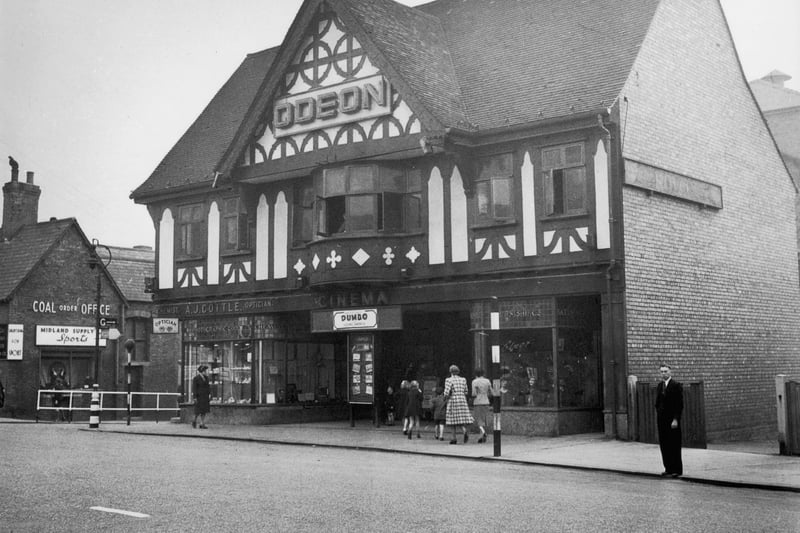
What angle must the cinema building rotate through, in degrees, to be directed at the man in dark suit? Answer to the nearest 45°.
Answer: approximately 45° to its left

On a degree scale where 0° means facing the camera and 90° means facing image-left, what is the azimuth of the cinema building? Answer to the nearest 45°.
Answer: approximately 45°

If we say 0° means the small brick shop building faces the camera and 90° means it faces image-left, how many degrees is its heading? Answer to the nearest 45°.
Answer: approximately 0°

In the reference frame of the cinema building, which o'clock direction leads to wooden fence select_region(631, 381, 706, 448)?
The wooden fence is roughly at 9 o'clock from the cinema building.

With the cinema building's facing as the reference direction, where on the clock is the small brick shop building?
The small brick shop building is roughly at 3 o'clock from the cinema building.
